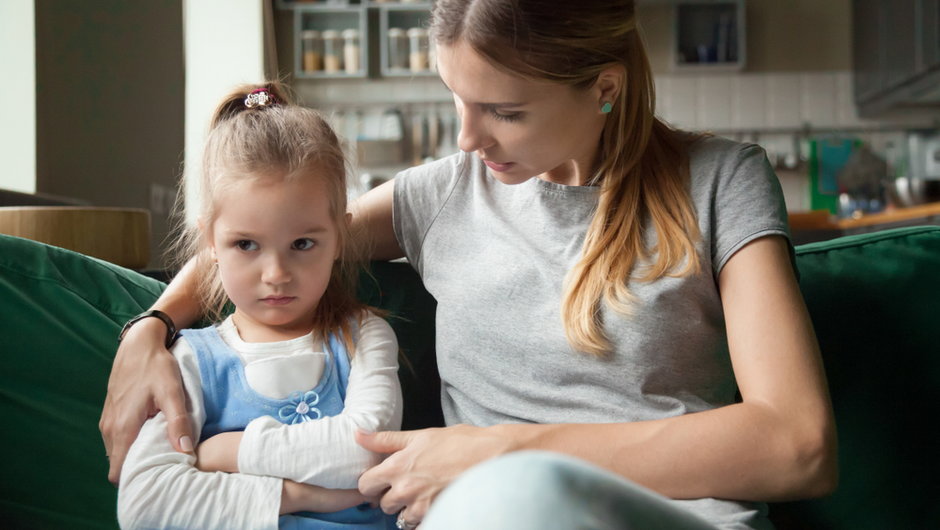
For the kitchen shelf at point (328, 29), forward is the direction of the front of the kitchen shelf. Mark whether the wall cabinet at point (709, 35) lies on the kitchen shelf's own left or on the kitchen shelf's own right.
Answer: on the kitchen shelf's own left

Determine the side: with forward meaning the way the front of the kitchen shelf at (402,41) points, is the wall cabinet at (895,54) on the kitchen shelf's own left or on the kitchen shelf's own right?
on the kitchen shelf's own left

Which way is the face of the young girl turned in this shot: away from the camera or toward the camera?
toward the camera

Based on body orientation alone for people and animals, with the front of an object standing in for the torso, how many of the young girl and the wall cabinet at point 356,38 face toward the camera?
2

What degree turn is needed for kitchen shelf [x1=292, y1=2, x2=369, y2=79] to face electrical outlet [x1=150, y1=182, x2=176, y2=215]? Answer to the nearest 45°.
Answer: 0° — it already faces it

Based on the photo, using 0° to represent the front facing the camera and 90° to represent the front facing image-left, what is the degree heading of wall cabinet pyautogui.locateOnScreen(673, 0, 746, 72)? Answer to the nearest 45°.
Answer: approximately 0°

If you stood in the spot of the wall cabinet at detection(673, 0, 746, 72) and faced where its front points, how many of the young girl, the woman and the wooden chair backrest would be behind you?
0

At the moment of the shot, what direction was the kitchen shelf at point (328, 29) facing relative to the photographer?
facing the viewer

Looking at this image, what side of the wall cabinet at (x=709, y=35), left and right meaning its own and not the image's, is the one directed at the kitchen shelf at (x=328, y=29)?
right
